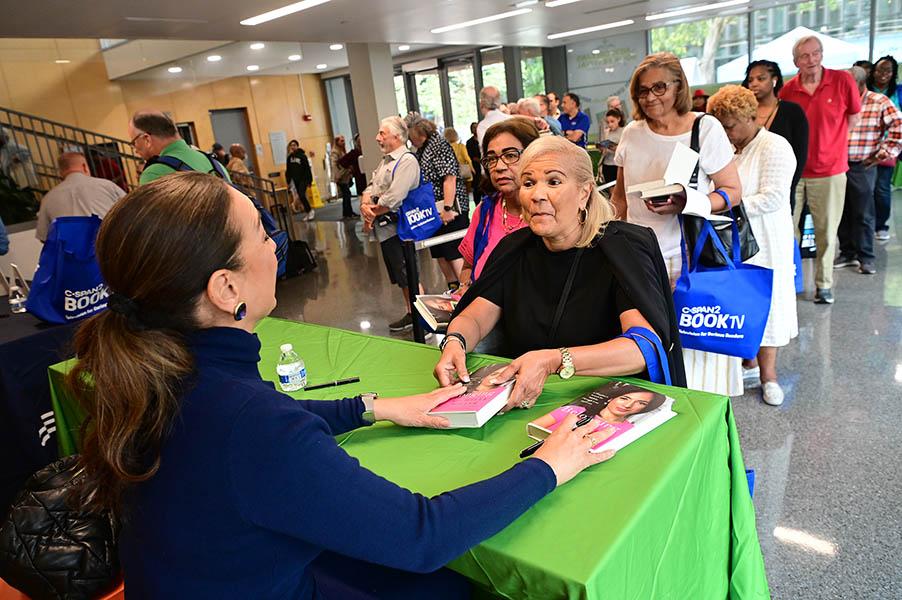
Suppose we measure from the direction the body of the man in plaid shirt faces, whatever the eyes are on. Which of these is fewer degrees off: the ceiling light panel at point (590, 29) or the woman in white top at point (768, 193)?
the woman in white top

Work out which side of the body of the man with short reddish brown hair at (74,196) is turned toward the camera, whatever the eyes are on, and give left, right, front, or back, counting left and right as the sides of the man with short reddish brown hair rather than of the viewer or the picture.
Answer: back

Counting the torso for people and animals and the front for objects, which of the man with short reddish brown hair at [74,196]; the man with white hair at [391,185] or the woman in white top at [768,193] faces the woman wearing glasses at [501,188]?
the woman in white top

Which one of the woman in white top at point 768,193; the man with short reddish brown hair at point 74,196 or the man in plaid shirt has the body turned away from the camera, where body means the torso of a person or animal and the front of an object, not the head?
the man with short reddish brown hair

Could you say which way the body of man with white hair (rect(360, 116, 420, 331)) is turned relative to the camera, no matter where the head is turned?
to the viewer's left

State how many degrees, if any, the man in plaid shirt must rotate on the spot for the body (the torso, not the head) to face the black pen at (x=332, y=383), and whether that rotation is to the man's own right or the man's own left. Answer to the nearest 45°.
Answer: approximately 45° to the man's own left

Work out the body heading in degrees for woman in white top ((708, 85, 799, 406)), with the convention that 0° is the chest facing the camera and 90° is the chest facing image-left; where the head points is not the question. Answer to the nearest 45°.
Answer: approximately 45°

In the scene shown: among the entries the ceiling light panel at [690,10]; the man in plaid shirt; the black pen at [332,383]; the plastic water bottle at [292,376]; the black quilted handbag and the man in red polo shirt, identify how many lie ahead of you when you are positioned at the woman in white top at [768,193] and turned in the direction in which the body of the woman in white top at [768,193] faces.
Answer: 3

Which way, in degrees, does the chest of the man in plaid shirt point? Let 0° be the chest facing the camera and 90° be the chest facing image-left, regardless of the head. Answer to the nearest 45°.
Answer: approximately 45°

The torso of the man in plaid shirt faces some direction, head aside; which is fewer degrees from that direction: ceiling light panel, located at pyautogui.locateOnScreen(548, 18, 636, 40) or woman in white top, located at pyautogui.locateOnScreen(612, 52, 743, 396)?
the woman in white top

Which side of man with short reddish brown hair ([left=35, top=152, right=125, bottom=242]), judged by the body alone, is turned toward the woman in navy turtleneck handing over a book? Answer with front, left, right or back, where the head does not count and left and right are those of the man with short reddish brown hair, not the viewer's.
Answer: back

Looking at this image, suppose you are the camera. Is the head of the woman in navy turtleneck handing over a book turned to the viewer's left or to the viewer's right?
to the viewer's right

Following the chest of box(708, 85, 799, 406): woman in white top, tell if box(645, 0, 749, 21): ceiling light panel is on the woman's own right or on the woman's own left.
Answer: on the woman's own right
